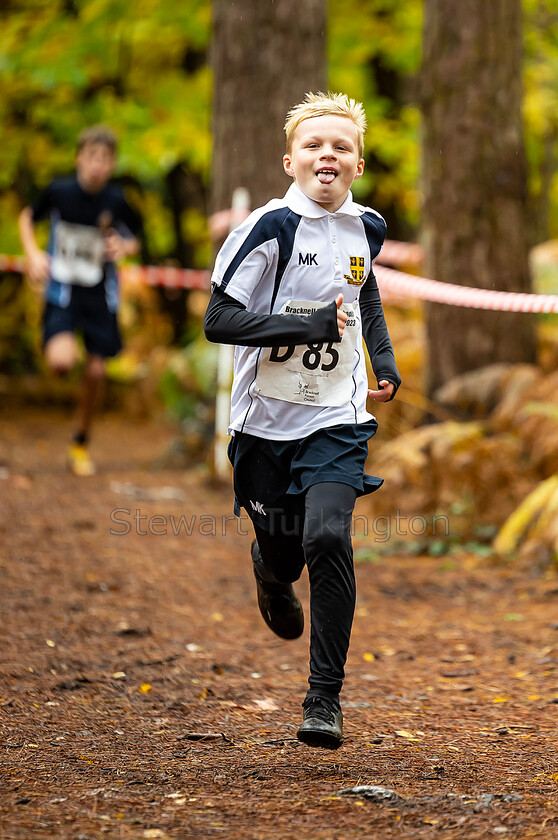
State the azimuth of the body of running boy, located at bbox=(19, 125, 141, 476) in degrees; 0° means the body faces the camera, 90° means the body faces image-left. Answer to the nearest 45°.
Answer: approximately 0°

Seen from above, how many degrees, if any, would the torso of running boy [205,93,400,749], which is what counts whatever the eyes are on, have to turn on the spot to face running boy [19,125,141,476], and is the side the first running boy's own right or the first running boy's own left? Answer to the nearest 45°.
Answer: approximately 180°

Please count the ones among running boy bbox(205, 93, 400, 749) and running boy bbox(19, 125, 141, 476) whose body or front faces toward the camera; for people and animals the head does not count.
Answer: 2

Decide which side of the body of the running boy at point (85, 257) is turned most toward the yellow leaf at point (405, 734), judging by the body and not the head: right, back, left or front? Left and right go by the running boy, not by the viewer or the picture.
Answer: front

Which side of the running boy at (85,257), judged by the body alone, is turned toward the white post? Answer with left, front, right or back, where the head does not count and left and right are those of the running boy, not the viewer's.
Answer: left

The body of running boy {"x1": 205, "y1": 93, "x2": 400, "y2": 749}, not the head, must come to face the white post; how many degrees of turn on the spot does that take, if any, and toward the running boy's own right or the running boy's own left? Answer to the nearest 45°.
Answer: approximately 180°

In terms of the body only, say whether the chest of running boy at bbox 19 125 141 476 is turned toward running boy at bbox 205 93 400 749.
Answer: yes
